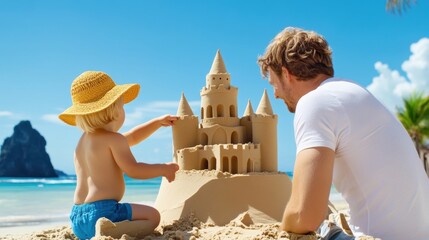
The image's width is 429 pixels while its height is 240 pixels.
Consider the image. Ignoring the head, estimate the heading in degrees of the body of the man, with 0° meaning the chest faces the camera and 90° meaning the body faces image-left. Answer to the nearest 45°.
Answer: approximately 135°

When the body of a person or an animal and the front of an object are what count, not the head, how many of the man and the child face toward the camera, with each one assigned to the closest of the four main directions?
0

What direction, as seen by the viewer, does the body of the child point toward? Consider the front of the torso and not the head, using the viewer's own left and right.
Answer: facing away from the viewer and to the right of the viewer

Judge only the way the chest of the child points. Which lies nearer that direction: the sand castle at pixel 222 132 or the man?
the sand castle

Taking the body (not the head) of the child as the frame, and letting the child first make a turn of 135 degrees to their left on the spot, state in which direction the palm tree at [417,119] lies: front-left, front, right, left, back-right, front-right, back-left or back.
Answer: back-right

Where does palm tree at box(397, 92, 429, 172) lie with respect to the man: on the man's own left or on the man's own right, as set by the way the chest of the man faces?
on the man's own right

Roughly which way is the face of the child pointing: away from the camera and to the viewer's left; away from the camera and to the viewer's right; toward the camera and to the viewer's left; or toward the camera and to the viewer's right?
away from the camera and to the viewer's right
